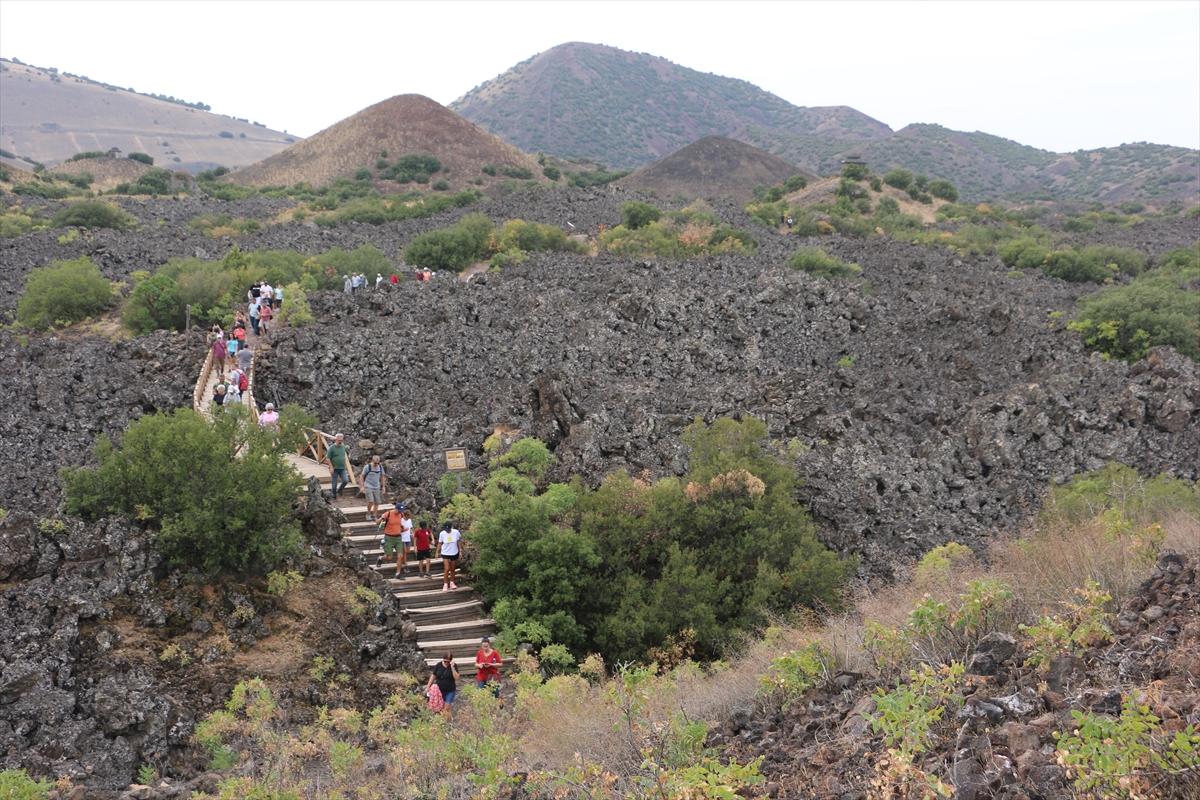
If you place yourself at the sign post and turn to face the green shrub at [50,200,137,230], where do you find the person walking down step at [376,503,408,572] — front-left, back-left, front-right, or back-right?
back-left

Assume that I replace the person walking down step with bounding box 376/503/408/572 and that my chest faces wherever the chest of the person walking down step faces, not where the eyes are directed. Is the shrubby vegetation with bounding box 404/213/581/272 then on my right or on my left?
on my left

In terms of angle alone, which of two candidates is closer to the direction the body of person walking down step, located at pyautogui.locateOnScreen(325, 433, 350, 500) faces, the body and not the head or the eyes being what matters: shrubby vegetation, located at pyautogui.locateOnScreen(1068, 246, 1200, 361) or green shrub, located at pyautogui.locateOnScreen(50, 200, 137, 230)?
the shrubby vegetation

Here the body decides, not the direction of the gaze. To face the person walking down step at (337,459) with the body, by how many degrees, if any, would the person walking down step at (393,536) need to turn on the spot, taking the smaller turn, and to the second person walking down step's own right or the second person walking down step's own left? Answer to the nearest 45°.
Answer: approximately 180°

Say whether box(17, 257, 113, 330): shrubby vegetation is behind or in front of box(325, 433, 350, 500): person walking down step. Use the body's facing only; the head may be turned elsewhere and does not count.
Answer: behind

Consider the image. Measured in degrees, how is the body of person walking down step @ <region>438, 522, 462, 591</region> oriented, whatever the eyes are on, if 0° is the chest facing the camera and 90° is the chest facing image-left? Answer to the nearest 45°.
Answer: approximately 0°

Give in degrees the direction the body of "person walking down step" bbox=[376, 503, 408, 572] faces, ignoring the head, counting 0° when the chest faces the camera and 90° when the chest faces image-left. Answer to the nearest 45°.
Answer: approximately 315°

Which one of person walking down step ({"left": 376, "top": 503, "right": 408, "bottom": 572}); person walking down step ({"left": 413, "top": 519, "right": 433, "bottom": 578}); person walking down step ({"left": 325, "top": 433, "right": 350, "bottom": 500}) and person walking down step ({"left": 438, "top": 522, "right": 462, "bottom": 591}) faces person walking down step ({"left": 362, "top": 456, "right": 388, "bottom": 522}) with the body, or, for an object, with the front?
person walking down step ({"left": 325, "top": 433, "right": 350, "bottom": 500})

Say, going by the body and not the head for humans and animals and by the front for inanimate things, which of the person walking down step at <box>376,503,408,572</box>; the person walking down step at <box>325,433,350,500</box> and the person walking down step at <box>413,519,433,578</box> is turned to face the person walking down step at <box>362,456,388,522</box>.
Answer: the person walking down step at <box>325,433,350,500</box>

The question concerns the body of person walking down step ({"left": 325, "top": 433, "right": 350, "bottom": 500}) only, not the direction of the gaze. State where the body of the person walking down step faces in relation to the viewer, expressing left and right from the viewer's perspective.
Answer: facing the viewer and to the right of the viewer

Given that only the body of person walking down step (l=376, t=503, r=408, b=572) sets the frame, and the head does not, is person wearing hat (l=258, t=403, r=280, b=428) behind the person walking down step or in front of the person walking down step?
behind

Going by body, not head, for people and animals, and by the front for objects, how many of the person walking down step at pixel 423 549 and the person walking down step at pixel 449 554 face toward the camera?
2

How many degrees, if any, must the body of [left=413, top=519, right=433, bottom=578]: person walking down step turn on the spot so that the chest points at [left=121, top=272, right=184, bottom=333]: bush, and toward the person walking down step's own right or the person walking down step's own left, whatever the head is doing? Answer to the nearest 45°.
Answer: approximately 135° to the person walking down step's own right
